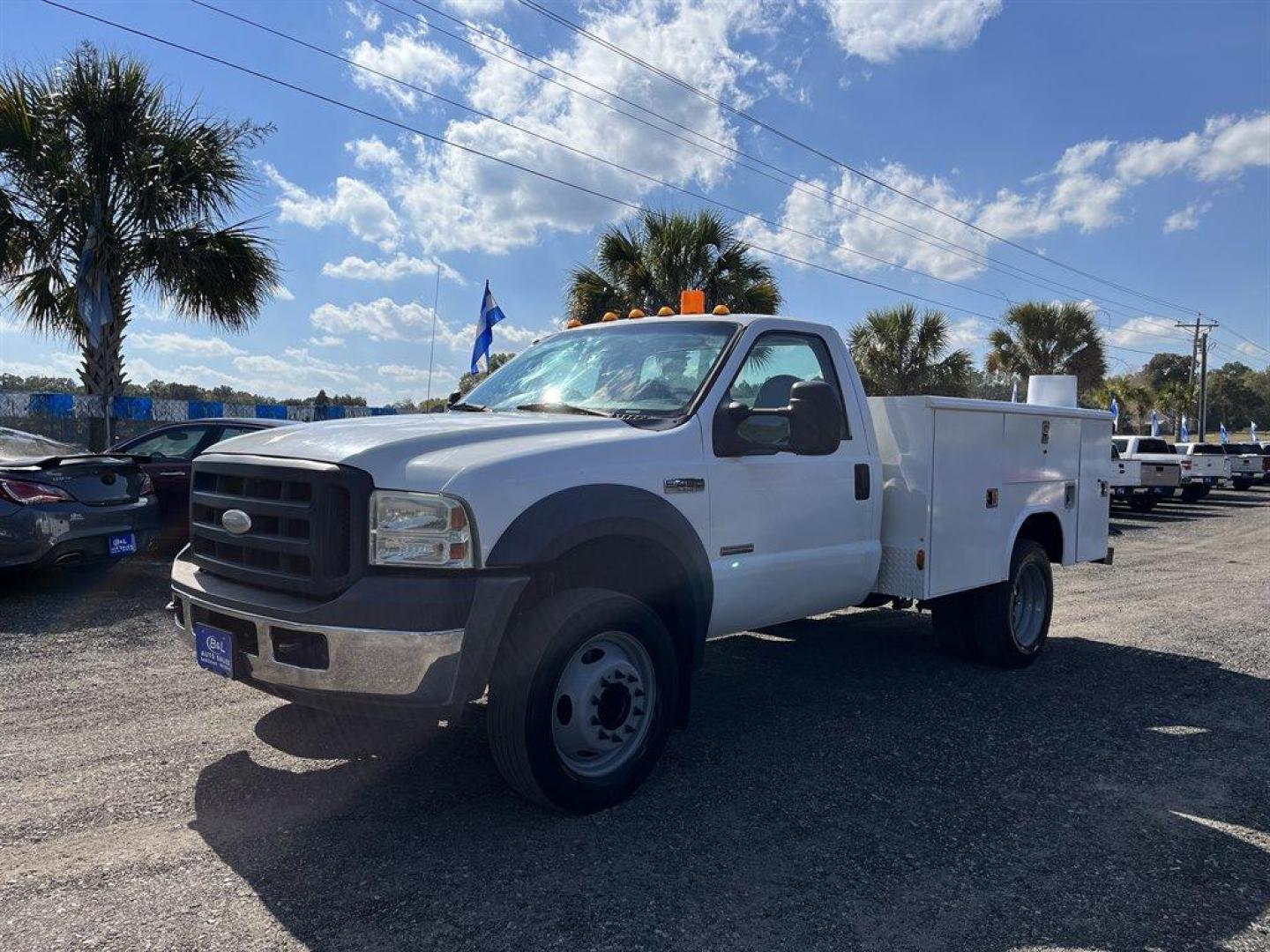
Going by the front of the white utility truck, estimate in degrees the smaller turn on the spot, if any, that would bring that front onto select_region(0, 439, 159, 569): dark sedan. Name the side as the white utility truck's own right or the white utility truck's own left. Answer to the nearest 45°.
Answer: approximately 90° to the white utility truck's own right

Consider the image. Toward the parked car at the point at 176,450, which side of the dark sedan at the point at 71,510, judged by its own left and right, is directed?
right

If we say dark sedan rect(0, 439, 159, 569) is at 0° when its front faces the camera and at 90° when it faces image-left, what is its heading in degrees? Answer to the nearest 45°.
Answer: approximately 135°

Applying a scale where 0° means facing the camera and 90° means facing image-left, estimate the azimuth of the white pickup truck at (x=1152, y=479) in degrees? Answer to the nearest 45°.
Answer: approximately 135°

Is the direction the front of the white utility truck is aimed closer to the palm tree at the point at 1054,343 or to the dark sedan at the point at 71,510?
the dark sedan

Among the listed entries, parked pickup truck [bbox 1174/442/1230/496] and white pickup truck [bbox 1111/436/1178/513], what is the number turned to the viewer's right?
0

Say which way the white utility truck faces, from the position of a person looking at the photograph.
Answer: facing the viewer and to the left of the viewer

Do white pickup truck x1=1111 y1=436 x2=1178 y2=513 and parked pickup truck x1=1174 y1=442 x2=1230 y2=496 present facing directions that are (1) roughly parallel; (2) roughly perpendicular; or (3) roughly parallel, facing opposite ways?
roughly parallel
